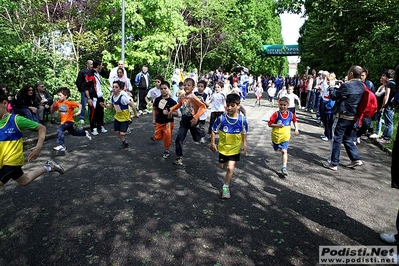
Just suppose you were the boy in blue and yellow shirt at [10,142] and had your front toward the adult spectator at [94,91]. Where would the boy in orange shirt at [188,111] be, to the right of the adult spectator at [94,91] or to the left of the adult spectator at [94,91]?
right

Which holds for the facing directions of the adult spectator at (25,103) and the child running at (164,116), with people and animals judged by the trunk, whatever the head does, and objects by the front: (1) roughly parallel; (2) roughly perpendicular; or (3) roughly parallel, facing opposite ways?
roughly perpendicular

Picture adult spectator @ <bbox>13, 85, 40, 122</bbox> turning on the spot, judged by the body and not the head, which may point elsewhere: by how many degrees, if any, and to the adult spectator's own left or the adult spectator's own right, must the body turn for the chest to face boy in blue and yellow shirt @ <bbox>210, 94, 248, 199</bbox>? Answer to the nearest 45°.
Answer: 0° — they already face them

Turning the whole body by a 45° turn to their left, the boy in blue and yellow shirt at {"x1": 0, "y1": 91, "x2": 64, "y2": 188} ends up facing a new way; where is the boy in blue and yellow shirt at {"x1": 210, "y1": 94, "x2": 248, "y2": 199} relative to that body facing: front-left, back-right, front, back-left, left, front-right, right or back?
left

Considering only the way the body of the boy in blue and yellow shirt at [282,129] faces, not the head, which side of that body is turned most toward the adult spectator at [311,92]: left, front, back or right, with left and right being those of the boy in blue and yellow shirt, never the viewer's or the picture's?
back

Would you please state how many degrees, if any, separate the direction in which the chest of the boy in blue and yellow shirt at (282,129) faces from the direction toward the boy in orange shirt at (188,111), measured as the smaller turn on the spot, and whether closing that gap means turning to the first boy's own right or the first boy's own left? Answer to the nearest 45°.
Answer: approximately 90° to the first boy's own right

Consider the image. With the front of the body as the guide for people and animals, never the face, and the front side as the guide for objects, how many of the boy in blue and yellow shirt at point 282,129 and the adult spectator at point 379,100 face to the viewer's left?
1

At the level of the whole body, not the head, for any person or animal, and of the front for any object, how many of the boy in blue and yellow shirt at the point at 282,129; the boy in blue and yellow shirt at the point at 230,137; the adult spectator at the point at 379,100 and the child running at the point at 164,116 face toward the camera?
3

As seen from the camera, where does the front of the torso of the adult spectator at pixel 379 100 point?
to the viewer's left

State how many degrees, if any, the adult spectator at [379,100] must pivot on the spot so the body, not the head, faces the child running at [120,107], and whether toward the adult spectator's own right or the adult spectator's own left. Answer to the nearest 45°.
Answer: approximately 45° to the adult spectator's own left

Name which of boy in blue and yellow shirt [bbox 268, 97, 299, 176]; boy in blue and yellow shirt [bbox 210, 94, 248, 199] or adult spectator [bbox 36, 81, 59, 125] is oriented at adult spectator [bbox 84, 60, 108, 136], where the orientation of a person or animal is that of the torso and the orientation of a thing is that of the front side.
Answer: adult spectator [bbox 36, 81, 59, 125]

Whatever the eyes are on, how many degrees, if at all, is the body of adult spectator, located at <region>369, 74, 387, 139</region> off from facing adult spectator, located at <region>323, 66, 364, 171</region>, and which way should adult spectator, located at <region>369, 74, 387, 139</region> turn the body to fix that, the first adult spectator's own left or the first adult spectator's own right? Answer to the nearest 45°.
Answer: approximately 90° to the first adult spectator's own left

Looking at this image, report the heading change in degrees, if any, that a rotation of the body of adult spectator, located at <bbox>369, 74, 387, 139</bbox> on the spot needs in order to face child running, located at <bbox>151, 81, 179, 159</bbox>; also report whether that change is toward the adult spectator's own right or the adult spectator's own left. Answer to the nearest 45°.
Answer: approximately 45° to the adult spectator's own left
